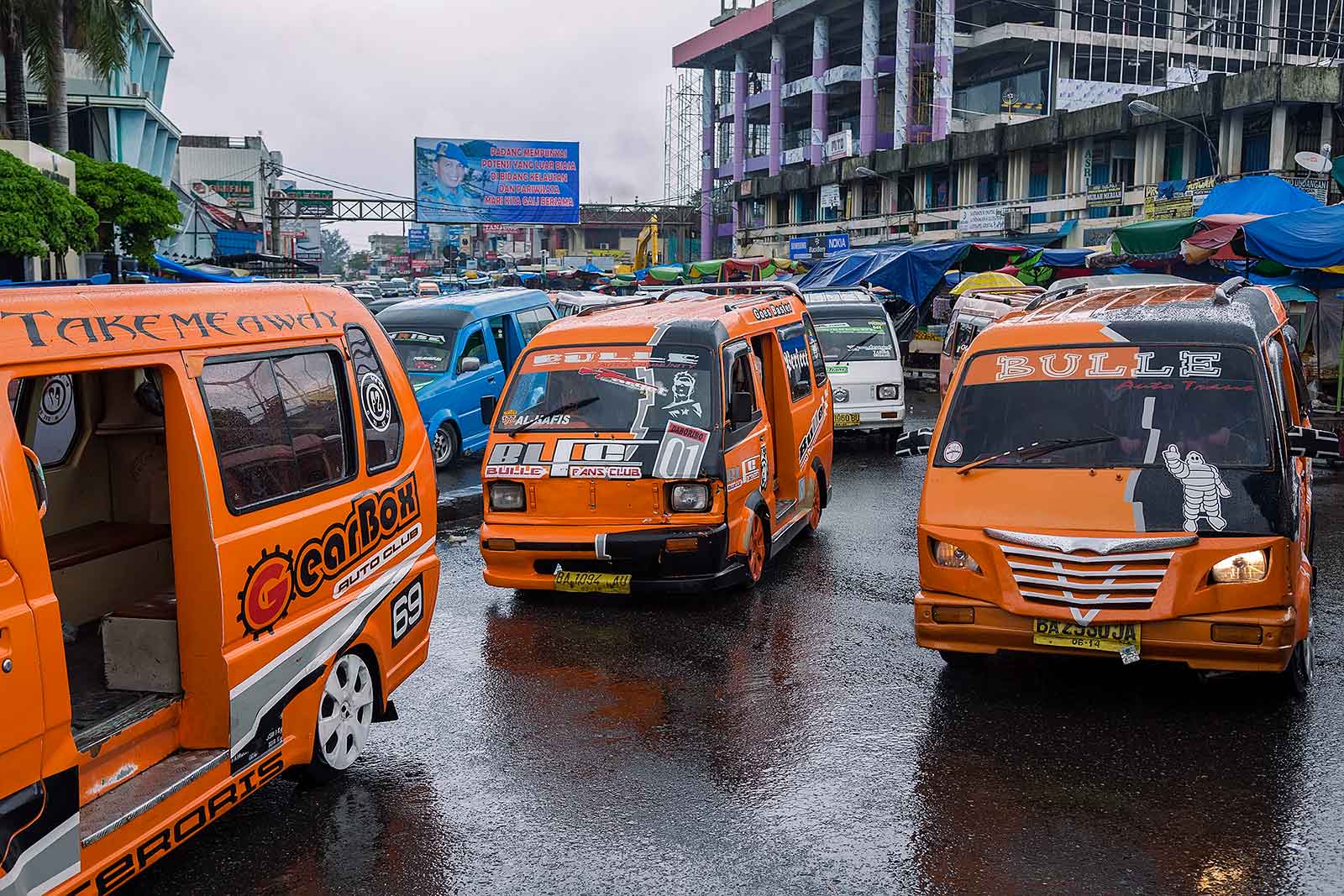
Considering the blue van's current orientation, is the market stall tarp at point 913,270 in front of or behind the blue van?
behind

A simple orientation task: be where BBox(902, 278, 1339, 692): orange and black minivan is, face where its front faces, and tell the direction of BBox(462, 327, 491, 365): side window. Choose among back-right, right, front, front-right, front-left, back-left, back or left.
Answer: back-right

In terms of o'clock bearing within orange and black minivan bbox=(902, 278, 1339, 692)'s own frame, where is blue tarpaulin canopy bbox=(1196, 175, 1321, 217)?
The blue tarpaulin canopy is roughly at 6 o'clock from the orange and black minivan.

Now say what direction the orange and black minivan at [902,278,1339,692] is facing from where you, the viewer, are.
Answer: facing the viewer

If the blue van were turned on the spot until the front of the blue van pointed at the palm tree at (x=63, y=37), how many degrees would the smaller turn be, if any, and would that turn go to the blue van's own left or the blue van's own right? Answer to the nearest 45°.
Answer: approximately 90° to the blue van's own right

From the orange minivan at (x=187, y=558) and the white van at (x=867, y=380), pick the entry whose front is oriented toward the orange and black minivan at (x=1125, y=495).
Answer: the white van

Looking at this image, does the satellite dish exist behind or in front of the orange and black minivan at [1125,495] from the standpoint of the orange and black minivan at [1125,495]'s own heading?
behind

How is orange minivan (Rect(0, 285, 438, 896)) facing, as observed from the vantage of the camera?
facing the viewer and to the left of the viewer

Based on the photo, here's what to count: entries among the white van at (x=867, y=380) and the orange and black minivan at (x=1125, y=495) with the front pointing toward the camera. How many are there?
2

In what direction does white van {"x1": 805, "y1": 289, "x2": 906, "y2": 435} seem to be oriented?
toward the camera
